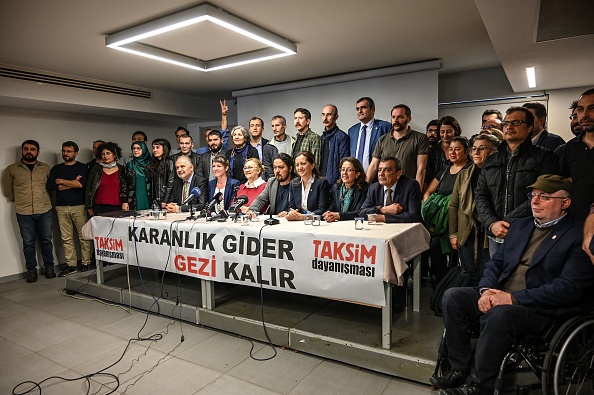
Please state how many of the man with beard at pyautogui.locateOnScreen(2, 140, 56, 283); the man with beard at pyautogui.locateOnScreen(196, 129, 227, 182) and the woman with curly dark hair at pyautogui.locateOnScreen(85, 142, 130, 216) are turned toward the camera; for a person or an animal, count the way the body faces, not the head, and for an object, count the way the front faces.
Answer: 3

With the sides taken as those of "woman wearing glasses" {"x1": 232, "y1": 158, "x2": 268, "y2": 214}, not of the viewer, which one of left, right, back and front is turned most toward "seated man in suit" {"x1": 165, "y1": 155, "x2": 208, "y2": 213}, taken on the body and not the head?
right

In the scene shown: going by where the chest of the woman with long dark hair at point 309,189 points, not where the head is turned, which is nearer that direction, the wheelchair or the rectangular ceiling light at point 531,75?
the wheelchair

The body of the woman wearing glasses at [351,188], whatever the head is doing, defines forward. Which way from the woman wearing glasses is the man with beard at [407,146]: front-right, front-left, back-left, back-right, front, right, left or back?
back

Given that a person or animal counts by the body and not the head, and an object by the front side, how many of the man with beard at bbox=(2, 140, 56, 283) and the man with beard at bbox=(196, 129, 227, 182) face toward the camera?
2

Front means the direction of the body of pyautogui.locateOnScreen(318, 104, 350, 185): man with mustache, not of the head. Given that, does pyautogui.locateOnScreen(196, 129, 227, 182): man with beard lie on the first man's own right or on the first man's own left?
on the first man's own right

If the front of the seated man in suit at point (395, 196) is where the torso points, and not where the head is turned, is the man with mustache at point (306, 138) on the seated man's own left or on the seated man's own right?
on the seated man's own right

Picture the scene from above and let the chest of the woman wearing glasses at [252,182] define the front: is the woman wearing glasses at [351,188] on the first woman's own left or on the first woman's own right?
on the first woman's own left

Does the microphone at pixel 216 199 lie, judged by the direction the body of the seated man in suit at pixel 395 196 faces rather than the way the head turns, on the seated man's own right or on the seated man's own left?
on the seated man's own right
